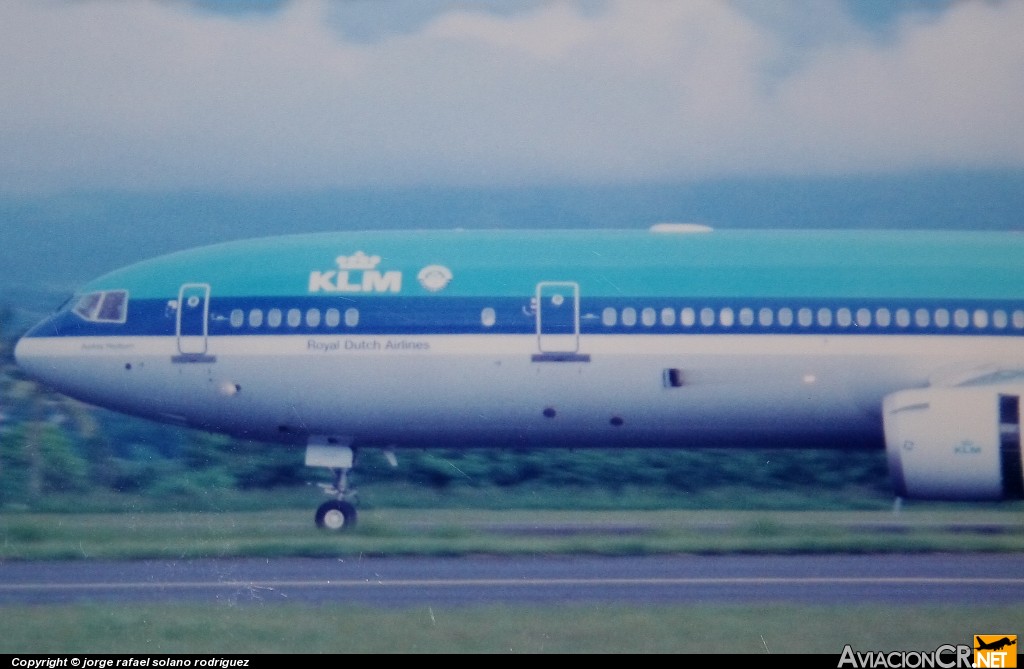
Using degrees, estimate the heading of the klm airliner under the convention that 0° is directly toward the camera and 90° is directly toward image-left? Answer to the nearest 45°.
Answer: approximately 90°
